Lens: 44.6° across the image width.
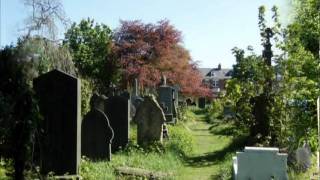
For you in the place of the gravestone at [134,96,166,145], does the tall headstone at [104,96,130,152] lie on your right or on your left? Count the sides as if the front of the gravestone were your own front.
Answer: on your right

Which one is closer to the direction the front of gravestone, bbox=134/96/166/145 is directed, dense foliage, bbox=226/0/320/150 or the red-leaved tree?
the dense foliage

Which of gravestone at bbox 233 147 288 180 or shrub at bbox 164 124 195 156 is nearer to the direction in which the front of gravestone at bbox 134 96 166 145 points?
the gravestone

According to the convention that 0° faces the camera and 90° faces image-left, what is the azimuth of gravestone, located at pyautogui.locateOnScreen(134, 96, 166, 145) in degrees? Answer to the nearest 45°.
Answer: approximately 0°

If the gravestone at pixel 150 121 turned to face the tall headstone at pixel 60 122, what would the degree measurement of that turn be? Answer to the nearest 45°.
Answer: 0° — it already faces it

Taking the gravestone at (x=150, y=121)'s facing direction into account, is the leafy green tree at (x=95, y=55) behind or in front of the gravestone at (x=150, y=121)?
behind

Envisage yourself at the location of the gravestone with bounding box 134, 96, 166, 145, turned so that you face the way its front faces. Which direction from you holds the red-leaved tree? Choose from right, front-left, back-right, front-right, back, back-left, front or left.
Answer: back

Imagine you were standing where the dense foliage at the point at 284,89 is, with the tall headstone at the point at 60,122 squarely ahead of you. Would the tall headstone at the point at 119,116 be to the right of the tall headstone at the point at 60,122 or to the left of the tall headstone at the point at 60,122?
right
